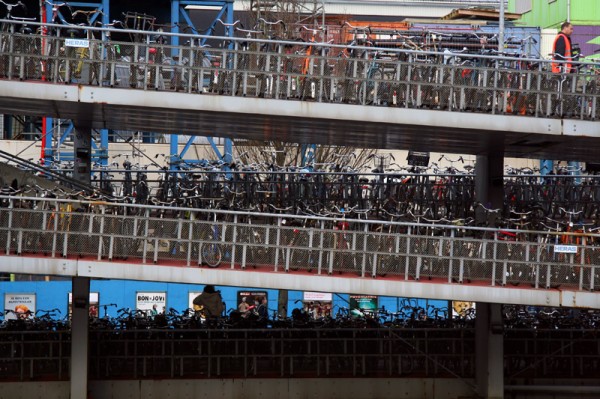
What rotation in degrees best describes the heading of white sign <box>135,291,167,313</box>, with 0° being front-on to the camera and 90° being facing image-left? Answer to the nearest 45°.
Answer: approximately 0°

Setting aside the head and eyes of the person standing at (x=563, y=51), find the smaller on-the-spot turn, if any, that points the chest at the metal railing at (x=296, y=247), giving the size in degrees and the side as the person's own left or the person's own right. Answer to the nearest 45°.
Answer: approximately 135° to the person's own right

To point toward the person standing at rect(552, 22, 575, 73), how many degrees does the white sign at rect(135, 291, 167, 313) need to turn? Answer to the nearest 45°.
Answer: approximately 45° to its left
